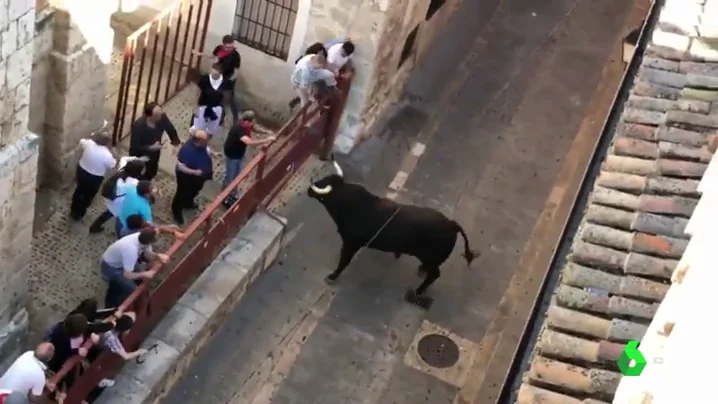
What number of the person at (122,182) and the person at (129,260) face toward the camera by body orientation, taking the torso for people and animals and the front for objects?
0

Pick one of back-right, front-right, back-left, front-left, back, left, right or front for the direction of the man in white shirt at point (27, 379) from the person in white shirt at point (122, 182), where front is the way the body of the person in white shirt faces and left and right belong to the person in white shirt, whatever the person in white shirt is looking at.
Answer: right

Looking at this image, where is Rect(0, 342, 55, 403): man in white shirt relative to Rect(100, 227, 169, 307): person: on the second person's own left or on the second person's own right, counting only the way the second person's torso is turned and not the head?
on the second person's own right

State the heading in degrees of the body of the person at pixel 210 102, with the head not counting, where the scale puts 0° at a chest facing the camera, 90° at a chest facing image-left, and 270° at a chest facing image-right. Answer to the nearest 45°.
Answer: approximately 0°

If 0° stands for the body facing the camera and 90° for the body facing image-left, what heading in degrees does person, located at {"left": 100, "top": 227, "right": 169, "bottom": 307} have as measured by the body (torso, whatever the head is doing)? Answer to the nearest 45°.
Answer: approximately 270°

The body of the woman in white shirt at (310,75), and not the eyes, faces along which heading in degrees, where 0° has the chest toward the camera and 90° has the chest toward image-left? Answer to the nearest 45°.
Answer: approximately 315°

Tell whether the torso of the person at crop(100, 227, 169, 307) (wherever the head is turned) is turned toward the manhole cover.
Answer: yes

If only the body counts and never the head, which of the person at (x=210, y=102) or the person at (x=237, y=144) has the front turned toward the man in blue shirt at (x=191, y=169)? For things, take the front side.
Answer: the person at (x=210, y=102)

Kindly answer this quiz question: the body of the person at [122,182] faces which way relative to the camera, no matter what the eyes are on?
to the viewer's right

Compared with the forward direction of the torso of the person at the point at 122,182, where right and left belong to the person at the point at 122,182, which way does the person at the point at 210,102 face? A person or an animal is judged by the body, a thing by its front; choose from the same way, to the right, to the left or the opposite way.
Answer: to the right

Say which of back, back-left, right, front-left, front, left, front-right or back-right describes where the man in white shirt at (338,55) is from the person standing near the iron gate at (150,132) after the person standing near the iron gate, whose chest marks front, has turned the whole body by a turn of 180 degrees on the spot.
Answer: right

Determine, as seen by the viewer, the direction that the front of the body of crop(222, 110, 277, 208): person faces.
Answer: to the viewer's right

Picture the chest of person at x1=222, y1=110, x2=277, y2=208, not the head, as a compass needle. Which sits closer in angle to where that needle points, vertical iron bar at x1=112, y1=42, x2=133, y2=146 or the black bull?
the black bull

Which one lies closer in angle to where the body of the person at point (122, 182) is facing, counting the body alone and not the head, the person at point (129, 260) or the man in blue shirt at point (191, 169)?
the man in blue shirt
